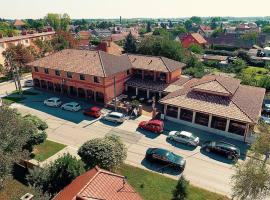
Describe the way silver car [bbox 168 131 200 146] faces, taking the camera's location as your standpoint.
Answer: facing away from the viewer and to the left of the viewer

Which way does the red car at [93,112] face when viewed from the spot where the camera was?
facing away from the viewer and to the left of the viewer

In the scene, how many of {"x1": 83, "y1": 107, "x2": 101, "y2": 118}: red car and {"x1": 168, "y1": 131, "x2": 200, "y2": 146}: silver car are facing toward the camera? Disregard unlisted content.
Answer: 0

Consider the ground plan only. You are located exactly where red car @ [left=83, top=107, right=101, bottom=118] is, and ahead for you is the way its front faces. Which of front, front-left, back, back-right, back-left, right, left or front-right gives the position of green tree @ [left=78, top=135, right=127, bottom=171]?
back-left

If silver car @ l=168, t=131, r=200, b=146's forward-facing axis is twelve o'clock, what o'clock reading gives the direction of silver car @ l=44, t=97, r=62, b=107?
silver car @ l=44, t=97, r=62, b=107 is roughly at 11 o'clock from silver car @ l=168, t=131, r=200, b=146.

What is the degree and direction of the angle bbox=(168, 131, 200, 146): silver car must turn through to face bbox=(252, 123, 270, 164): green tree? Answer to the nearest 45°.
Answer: approximately 180°

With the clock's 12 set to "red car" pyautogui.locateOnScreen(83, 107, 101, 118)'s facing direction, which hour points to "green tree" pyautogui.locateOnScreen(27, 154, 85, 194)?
The green tree is roughly at 8 o'clock from the red car.

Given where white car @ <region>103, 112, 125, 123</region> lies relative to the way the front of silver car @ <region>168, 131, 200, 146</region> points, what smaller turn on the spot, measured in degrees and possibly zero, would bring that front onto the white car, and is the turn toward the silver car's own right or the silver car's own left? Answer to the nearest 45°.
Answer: approximately 45° to the silver car's own left

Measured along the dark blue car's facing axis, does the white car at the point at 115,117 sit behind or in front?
behind

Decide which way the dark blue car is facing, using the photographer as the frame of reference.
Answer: facing the viewer and to the right of the viewer
